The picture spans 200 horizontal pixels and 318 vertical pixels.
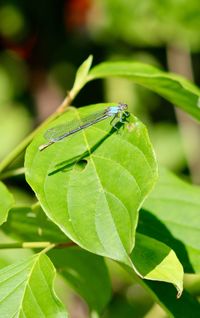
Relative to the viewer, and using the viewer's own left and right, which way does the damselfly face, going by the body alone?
facing to the right of the viewer
